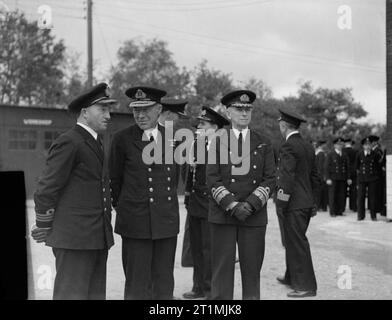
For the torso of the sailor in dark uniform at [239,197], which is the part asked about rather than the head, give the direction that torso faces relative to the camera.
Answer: toward the camera

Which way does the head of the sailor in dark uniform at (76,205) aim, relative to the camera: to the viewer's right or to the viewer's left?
to the viewer's right

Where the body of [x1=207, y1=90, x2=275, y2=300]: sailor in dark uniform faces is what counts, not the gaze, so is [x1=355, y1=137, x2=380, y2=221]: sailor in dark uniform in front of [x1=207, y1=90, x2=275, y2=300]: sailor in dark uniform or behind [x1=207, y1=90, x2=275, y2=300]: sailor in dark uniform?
behind

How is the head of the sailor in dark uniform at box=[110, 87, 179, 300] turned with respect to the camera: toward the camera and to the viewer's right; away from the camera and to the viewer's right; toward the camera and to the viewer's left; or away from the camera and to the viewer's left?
toward the camera and to the viewer's left

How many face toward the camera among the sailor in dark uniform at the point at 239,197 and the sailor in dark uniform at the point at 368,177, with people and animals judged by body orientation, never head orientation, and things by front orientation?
2

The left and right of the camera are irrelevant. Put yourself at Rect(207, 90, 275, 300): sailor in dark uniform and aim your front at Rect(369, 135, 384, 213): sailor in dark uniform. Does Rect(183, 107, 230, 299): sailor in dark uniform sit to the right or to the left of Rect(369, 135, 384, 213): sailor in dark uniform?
left

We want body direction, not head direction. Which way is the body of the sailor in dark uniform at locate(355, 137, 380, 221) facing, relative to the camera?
toward the camera

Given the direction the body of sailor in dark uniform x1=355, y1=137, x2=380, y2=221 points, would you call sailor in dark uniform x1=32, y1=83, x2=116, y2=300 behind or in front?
in front
